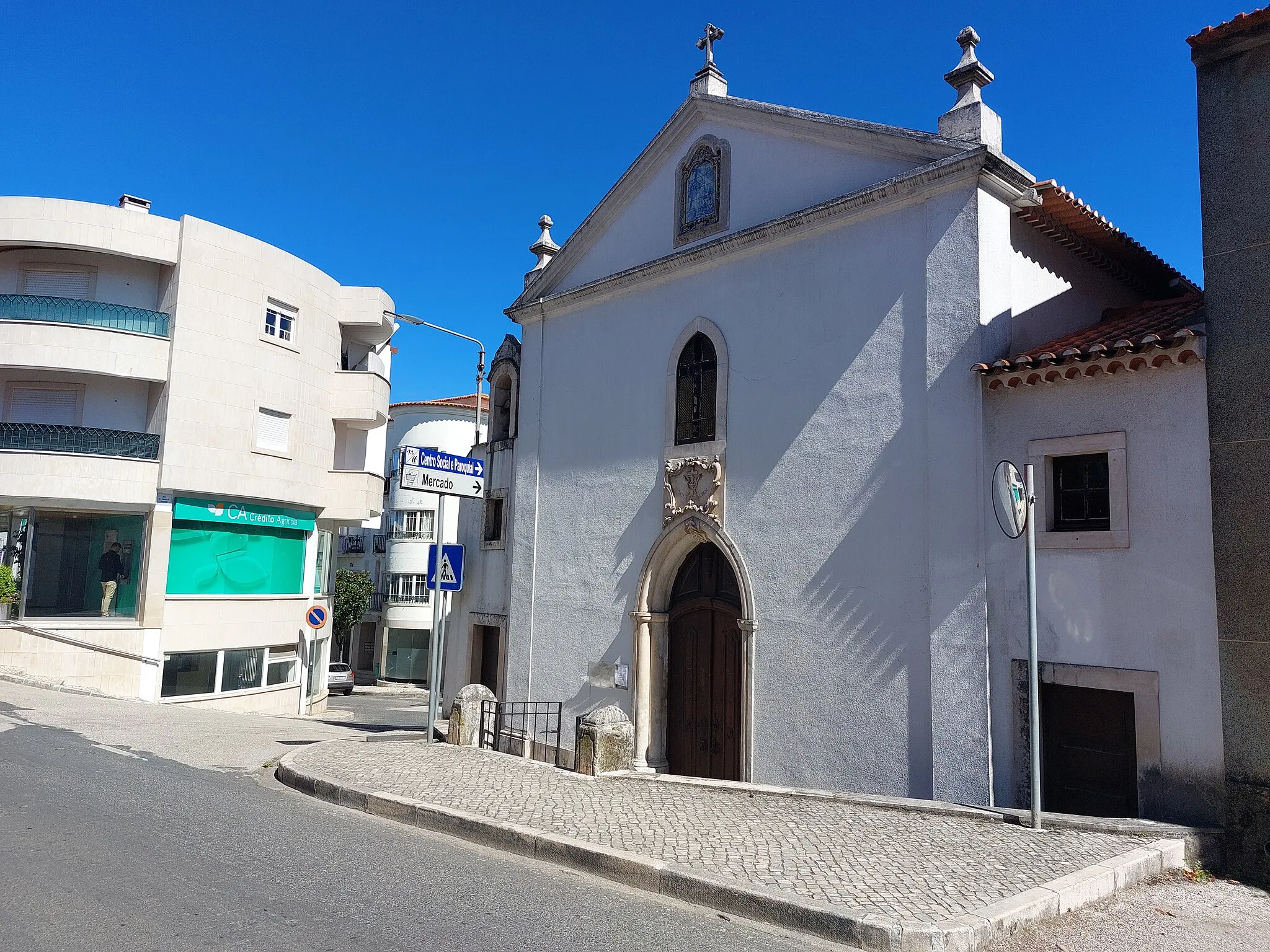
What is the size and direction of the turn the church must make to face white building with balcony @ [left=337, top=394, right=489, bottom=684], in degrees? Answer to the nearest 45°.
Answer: approximately 90° to its right

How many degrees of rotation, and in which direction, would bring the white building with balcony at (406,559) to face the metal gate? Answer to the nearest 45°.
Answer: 0° — it already faces it

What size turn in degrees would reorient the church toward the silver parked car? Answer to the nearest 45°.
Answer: approximately 90° to its right

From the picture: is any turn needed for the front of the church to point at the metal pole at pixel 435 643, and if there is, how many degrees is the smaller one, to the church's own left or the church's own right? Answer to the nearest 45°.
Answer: approximately 45° to the church's own right

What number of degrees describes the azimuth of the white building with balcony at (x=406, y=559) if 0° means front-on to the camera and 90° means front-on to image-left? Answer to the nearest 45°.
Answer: approximately 0°

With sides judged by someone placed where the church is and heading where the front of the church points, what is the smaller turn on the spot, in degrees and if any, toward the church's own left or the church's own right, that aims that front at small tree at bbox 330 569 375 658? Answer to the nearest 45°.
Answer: approximately 90° to the church's own right

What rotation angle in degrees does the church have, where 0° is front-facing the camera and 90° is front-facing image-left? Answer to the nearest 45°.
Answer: approximately 45°
